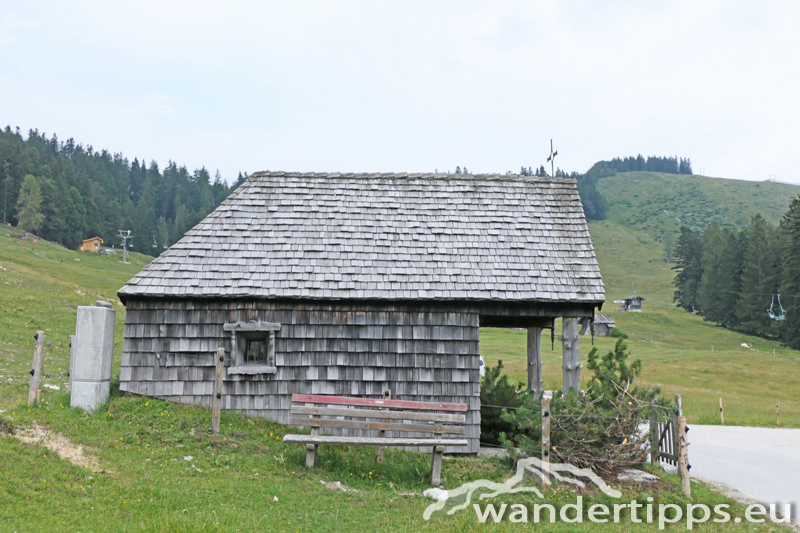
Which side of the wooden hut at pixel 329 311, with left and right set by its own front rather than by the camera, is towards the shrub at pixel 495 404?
front

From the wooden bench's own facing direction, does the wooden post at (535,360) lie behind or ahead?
behind

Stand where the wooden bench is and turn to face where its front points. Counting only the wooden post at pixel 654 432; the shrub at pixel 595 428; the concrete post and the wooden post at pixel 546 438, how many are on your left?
3

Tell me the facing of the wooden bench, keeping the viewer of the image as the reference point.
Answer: facing the viewer

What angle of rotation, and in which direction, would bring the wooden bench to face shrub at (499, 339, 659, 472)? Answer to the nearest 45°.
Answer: approximately 90° to its left

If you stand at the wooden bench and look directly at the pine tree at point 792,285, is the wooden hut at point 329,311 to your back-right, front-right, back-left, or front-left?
front-left

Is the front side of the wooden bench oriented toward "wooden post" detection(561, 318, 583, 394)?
no

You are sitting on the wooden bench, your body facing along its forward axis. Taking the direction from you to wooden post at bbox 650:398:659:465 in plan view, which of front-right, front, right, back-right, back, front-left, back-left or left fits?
left

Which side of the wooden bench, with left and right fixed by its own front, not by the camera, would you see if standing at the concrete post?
right
